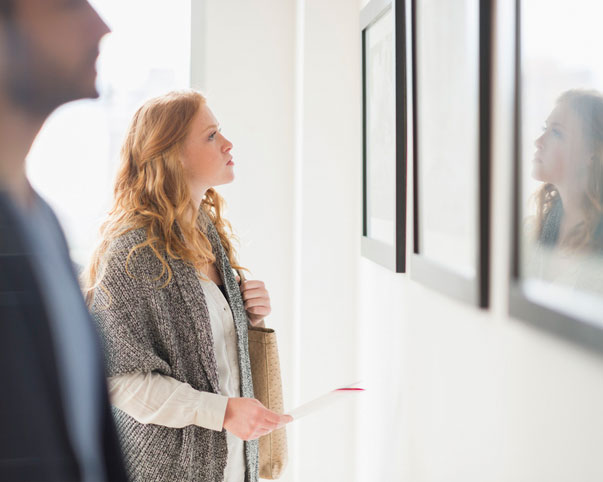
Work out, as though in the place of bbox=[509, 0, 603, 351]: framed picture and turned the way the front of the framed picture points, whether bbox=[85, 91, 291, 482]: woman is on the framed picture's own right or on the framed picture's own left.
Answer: on the framed picture's own right

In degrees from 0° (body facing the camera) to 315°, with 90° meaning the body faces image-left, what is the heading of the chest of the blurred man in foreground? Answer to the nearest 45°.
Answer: approximately 270°

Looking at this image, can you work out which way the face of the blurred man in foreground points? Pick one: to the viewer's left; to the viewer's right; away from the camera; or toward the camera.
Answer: to the viewer's right

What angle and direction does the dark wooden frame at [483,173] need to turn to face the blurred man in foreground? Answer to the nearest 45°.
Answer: approximately 45° to its left

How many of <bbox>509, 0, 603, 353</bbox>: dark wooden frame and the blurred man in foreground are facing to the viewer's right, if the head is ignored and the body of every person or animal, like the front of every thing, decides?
1

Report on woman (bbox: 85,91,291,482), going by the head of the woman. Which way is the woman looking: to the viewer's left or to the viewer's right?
to the viewer's right

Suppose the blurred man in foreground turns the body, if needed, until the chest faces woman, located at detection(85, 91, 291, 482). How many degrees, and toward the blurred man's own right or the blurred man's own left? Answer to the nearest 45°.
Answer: approximately 90° to the blurred man's own left

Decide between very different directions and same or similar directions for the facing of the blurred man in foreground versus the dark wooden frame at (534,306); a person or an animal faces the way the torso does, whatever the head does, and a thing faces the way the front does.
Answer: very different directions

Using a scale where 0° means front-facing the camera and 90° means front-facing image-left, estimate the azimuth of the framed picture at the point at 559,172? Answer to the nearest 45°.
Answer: approximately 45°

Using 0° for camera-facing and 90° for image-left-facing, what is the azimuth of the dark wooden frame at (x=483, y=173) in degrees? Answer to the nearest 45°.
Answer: approximately 45°
